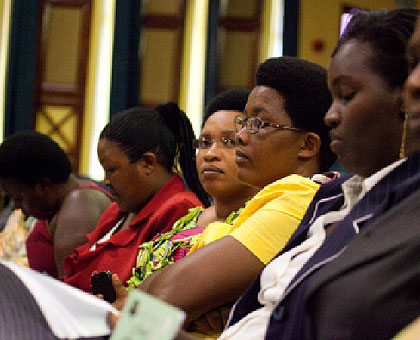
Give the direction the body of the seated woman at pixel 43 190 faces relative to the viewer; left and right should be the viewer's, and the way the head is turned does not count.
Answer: facing to the left of the viewer

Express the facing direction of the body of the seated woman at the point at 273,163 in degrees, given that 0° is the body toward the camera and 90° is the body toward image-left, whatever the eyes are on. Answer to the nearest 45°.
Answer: approximately 90°

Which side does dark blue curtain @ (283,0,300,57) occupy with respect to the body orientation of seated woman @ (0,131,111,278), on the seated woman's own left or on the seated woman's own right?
on the seated woman's own right

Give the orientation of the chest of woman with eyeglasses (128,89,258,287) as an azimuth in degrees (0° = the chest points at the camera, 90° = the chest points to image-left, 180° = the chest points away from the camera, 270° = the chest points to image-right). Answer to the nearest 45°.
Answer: approximately 45°

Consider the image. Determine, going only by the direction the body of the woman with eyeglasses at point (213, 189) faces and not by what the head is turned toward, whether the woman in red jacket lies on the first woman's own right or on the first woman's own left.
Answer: on the first woman's own right
